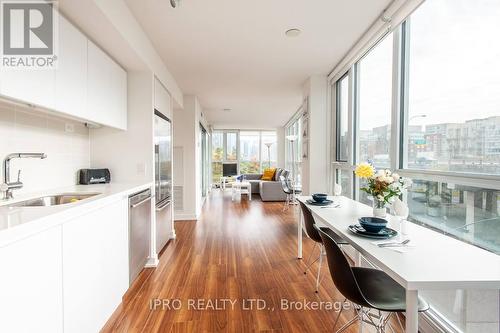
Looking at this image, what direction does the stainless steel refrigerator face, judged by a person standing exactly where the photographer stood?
facing to the right of the viewer

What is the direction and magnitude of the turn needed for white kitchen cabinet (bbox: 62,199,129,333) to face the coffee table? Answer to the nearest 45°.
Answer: approximately 90° to its left

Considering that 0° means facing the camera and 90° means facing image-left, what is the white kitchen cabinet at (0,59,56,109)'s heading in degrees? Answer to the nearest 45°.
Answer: approximately 315°

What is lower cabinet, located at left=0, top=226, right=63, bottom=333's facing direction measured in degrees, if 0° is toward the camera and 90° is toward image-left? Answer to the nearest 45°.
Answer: approximately 315°

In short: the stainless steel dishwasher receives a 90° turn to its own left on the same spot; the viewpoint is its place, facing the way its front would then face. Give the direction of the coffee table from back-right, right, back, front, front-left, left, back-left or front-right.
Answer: front-right

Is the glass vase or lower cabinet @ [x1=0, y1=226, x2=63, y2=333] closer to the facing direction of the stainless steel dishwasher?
the glass vase

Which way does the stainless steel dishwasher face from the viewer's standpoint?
to the viewer's right

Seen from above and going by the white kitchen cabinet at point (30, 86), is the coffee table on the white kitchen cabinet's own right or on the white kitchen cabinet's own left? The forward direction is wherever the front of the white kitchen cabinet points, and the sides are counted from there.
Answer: on the white kitchen cabinet's own left

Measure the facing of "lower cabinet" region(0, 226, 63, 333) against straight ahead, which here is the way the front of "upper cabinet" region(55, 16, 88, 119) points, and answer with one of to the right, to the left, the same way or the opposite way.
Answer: the same way

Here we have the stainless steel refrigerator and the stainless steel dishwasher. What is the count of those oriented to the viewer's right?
2

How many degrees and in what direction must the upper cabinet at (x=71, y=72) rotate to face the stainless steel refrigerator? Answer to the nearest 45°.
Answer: approximately 90° to its left

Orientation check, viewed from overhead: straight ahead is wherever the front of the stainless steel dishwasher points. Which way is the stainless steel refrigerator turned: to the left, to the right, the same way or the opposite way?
the same way

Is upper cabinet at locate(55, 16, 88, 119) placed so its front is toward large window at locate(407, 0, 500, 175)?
yes

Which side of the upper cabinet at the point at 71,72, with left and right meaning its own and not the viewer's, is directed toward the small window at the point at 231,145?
left

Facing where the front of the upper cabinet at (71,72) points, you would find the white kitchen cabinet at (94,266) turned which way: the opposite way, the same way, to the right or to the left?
the same way
